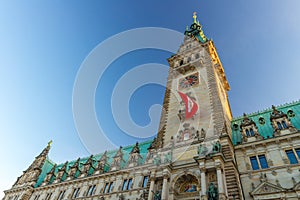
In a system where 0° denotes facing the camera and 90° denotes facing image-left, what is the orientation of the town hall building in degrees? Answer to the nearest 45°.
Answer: approximately 45°
